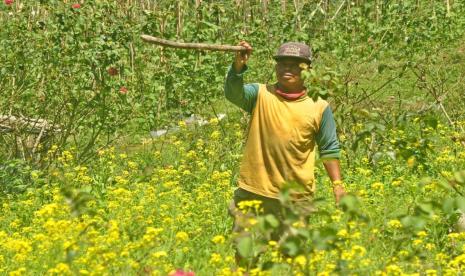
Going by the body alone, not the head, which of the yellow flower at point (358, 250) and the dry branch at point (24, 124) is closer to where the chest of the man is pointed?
the yellow flower

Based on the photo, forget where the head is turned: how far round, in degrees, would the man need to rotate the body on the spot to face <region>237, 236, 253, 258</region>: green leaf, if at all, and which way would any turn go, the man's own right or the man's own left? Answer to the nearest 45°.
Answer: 0° — they already face it

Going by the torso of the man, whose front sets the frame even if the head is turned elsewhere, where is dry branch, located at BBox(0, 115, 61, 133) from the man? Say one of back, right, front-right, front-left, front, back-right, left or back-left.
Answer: back-right

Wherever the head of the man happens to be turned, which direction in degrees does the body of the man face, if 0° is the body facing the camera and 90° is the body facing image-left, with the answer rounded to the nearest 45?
approximately 0°

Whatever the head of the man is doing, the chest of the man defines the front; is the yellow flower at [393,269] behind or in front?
in front
